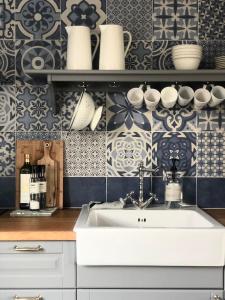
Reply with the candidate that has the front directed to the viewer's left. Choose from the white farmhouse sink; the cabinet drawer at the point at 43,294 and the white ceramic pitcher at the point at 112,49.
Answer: the white ceramic pitcher

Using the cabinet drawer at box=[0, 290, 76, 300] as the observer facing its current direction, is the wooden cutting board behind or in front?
behind

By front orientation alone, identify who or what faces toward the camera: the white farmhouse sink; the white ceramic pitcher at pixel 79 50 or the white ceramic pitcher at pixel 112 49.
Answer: the white farmhouse sink

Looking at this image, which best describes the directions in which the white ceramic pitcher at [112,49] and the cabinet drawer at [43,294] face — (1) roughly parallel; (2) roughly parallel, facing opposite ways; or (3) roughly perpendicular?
roughly perpendicular

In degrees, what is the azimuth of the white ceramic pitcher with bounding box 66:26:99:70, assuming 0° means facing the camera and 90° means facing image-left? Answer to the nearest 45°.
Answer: approximately 90°

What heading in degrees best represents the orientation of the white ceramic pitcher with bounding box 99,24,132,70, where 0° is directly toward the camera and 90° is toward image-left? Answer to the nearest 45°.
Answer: approximately 90°

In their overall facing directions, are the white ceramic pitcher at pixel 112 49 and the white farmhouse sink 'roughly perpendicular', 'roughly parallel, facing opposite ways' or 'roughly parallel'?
roughly perpendicular

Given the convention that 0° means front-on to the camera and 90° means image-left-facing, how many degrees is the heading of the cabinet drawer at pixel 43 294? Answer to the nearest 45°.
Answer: approximately 0°

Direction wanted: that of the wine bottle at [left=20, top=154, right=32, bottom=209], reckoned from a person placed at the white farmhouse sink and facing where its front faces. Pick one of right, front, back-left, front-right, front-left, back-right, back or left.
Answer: back-right

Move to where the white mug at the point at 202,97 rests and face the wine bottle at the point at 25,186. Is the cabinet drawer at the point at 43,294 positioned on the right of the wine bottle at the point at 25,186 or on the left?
left
